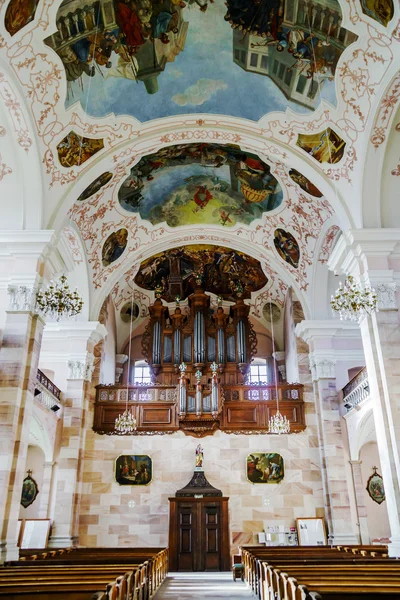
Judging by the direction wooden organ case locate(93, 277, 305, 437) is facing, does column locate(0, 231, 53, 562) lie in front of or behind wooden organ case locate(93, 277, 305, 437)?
in front

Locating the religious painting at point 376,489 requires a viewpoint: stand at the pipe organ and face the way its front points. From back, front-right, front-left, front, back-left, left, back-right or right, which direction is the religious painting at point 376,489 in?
left

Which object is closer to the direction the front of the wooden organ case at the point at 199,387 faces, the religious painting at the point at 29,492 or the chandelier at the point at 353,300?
the chandelier

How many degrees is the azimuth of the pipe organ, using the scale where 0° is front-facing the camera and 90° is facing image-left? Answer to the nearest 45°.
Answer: approximately 0°

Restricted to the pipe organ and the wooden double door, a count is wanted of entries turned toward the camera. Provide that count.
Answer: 2

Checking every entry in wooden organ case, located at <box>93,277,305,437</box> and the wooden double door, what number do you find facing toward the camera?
2

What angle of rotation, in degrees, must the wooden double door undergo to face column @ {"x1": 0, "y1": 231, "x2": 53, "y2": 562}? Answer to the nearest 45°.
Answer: approximately 45° to its right

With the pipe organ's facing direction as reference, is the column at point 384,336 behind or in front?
in front

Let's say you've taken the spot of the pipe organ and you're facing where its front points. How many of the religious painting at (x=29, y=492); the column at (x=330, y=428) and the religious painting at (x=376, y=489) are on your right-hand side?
1

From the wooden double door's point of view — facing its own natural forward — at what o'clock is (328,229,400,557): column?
The column is roughly at 11 o'clock from the wooden double door.
